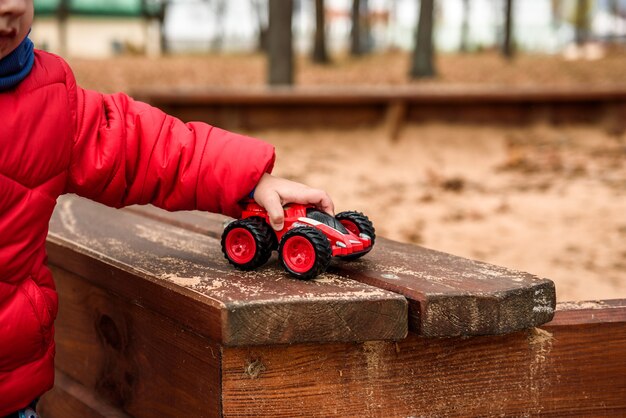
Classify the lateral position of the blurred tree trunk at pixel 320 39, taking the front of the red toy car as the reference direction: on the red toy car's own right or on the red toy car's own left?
on the red toy car's own left

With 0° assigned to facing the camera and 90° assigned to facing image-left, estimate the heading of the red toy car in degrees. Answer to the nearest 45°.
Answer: approximately 315°

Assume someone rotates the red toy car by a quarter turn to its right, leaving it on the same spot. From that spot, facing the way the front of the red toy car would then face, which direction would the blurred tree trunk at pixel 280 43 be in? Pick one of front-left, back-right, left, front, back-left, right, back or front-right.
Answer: back-right

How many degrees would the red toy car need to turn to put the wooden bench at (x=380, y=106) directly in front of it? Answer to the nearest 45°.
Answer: approximately 135° to its left

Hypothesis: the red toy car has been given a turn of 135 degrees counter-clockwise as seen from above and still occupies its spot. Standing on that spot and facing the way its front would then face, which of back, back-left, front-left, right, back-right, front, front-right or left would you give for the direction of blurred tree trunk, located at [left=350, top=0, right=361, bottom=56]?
front

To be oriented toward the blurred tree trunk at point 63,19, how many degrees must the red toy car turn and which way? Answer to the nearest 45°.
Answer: approximately 135° to its left

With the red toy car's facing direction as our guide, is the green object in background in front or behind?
behind

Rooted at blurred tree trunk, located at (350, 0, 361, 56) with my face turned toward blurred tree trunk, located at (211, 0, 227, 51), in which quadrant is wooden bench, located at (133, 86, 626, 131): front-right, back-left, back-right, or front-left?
back-left
